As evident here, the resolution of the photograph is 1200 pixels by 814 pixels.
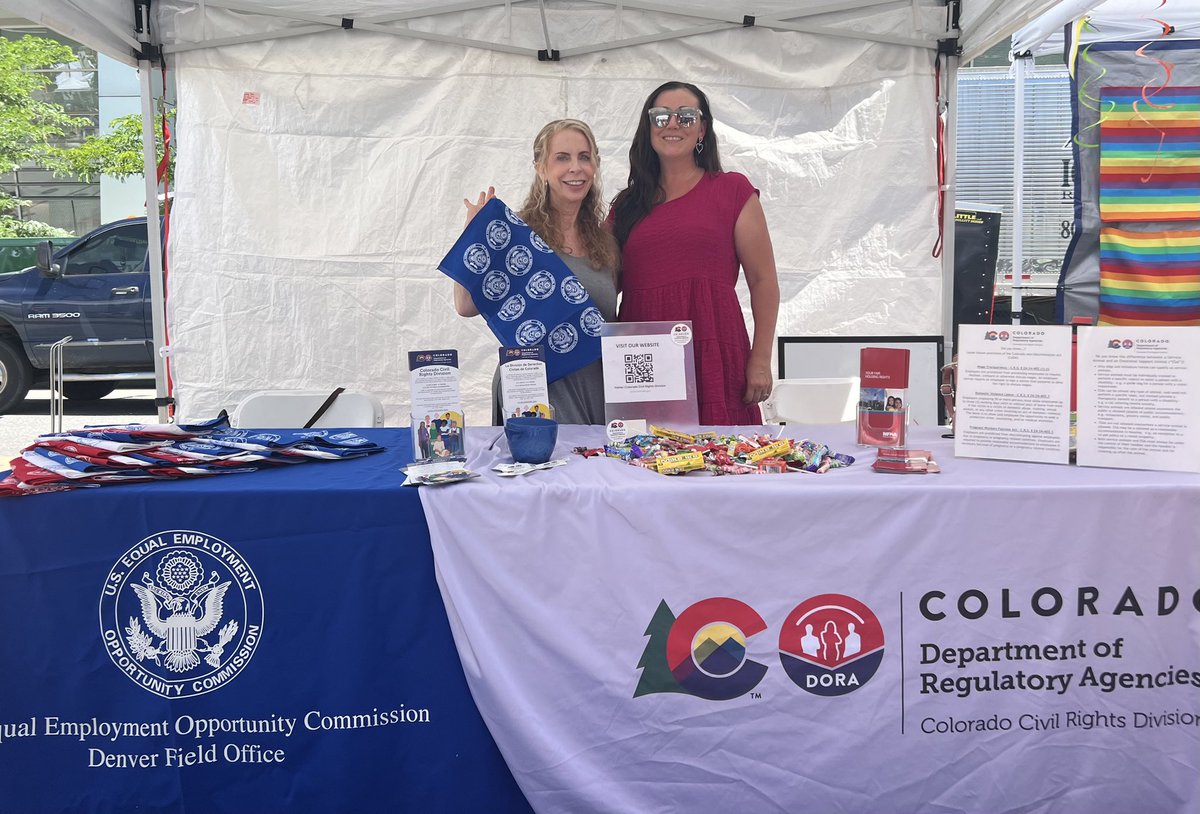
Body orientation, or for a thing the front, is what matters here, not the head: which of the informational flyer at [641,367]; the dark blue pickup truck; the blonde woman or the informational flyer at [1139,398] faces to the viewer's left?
the dark blue pickup truck

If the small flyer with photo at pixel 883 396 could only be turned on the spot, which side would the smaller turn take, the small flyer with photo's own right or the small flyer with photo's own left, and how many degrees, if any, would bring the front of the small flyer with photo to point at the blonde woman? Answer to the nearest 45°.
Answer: approximately 135° to the small flyer with photo's own right

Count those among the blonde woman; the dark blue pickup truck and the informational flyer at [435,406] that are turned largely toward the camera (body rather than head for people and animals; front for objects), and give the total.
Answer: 2

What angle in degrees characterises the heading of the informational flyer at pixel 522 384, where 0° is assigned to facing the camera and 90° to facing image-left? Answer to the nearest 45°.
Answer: approximately 0°

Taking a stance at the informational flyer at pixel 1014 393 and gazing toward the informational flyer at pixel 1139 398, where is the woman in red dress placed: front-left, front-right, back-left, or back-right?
back-left

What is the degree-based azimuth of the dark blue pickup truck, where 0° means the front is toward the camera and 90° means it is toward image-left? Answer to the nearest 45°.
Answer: approximately 90°

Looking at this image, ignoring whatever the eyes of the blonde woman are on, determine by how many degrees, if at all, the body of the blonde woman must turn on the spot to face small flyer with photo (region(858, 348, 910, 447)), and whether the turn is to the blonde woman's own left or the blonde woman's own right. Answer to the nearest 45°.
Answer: approximately 45° to the blonde woman's own left
